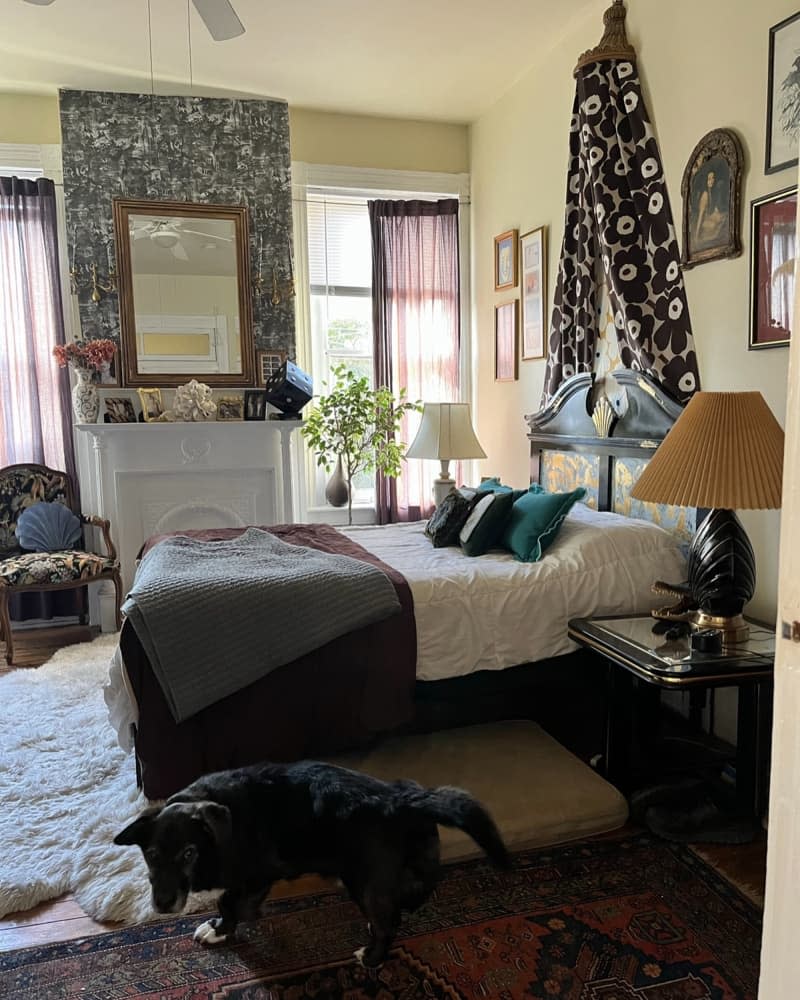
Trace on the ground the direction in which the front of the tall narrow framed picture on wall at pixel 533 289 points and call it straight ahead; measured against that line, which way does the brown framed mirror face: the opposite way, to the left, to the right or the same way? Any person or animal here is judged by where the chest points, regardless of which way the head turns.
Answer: to the left

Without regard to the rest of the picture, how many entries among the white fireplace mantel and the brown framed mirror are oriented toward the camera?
2

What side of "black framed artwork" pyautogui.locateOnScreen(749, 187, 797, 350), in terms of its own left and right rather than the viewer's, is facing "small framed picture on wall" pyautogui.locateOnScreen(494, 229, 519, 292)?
right

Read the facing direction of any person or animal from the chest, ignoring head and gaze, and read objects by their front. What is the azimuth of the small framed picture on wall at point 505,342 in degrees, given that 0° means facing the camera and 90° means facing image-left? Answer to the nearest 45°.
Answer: approximately 45°

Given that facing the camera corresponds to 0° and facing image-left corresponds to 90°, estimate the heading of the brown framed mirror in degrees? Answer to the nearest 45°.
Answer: approximately 0°

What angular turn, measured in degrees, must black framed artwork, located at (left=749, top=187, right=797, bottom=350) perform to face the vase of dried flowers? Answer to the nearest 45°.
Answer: approximately 45° to its right

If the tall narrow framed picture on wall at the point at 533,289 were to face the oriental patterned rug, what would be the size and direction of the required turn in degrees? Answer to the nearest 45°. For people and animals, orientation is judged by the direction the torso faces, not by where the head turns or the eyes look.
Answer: approximately 45° to its left

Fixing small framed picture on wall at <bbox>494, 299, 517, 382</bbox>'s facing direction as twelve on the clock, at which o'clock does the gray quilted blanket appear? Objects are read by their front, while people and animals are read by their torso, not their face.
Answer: The gray quilted blanket is roughly at 11 o'clock from the small framed picture on wall.

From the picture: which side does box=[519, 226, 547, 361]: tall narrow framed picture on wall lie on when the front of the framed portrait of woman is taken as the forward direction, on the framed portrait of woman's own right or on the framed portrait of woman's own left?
on the framed portrait of woman's own right

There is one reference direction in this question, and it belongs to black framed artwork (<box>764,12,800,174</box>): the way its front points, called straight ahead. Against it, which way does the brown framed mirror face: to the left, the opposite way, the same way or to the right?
to the left

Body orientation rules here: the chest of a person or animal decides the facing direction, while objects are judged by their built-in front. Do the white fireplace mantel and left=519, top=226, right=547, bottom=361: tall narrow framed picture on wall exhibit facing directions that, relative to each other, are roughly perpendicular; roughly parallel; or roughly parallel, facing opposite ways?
roughly perpendicular

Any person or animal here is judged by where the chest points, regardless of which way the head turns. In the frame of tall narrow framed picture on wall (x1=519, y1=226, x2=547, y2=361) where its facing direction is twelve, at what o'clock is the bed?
The bed is roughly at 11 o'clock from the tall narrow framed picture on wall.

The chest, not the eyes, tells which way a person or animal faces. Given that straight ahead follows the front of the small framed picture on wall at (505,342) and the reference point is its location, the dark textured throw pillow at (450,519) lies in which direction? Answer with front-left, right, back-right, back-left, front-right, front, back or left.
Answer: front-left

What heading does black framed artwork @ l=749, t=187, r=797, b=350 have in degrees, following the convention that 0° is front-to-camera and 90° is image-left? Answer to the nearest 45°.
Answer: approximately 45°

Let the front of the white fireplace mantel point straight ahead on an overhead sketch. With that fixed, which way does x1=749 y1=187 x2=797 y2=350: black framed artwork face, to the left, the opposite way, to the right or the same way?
to the right

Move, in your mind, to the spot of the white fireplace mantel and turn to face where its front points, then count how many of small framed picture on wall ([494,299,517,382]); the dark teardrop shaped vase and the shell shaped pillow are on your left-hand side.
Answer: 2
